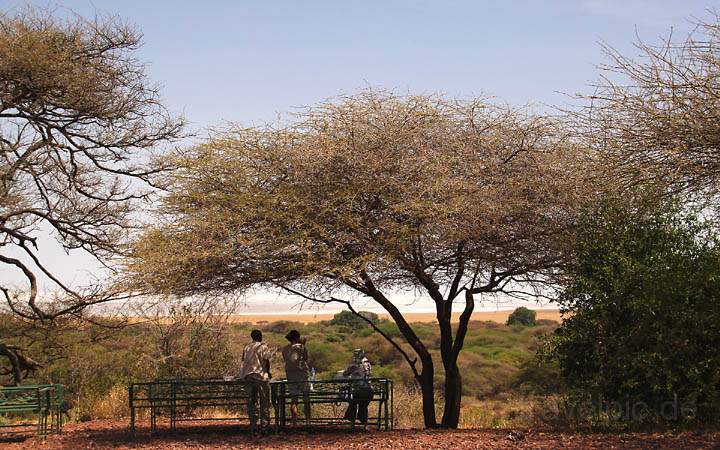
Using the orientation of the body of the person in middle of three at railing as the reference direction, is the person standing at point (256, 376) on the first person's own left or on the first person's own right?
on the first person's own left

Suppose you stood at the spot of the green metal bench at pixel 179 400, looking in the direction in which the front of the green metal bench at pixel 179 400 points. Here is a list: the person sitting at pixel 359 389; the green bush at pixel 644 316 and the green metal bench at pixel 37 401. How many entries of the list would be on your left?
1

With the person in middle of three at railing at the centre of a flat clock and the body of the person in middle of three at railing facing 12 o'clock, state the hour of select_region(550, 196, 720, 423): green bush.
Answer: The green bush is roughly at 4 o'clock from the person in middle of three at railing.

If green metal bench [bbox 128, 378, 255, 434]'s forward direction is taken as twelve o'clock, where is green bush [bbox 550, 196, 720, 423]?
The green bush is roughly at 4 o'clock from the green metal bench.

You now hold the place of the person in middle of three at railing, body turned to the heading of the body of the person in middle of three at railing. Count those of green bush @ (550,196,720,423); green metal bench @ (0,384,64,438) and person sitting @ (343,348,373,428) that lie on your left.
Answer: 1

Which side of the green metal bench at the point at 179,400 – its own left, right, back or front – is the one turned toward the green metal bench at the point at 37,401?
left

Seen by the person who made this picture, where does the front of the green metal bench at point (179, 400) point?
facing away from the viewer

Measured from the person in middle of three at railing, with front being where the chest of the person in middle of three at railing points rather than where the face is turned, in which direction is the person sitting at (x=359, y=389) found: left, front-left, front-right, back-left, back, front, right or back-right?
right

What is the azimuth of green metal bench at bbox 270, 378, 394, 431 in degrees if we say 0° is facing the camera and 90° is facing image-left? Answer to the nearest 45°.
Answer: approximately 180°

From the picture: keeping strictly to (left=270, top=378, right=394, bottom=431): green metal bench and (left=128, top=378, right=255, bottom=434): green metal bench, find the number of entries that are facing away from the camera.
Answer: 2

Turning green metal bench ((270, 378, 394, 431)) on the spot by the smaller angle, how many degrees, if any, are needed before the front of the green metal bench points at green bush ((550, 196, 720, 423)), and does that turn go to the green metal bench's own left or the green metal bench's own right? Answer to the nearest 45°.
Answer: approximately 90° to the green metal bench's own right
